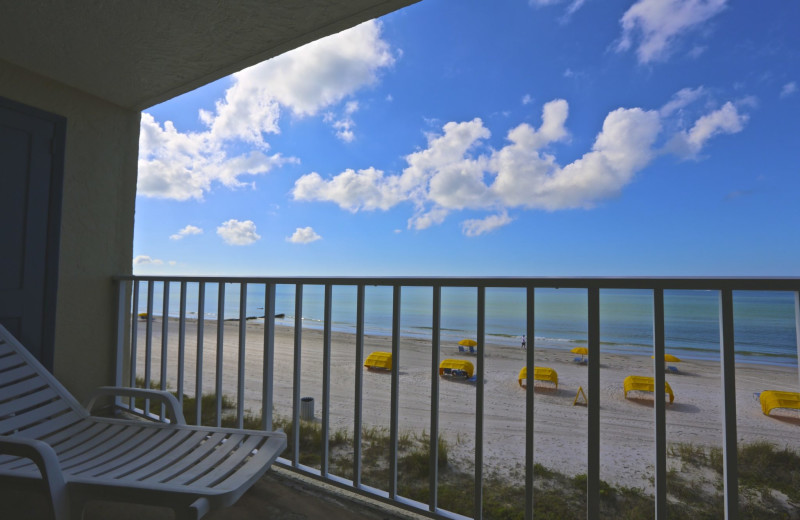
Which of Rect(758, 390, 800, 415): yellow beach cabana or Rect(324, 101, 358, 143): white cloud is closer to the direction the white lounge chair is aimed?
the yellow beach cabana

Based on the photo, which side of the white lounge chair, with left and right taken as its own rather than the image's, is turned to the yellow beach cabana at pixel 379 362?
left

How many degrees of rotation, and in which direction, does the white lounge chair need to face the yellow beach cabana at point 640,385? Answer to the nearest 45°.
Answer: approximately 45° to its left

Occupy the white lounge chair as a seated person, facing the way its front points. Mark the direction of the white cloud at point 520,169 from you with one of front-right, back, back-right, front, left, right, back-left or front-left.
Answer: left

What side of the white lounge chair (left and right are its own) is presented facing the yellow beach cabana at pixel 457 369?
left

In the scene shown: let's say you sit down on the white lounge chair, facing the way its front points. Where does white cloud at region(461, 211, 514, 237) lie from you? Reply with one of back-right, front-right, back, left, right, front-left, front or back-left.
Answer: left

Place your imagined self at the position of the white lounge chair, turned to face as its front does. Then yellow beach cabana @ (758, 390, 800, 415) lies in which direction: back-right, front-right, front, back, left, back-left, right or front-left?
front-left

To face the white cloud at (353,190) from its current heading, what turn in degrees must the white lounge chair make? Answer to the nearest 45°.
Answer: approximately 90° to its left

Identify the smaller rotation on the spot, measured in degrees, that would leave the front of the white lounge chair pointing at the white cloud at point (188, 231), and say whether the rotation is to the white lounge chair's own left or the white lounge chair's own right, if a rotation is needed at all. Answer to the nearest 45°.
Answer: approximately 135° to the white lounge chair's own left

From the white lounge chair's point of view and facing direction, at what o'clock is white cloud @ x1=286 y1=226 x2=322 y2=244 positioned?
The white cloud is roughly at 8 o'clock from the white lounge chair.

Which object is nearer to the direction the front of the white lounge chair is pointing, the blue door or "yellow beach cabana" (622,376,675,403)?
the yellow beach cabana

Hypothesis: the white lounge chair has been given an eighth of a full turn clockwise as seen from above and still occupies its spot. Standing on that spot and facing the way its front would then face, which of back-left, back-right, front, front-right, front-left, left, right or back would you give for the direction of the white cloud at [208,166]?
back

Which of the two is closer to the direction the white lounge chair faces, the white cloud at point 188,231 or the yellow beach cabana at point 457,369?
the yellow beach cabana

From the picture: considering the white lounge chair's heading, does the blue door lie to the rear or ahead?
to the rear
